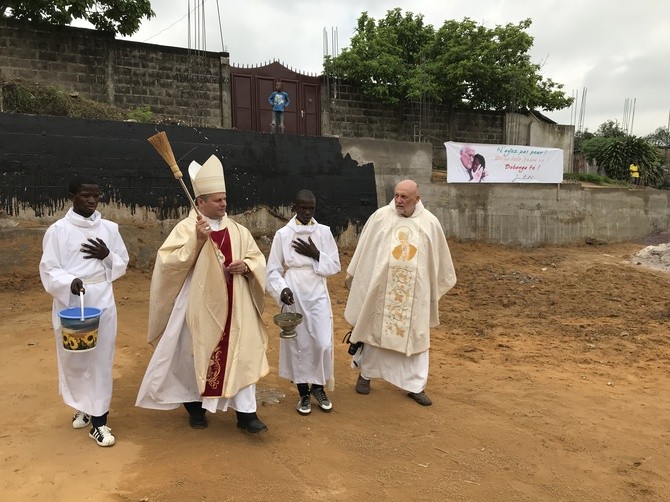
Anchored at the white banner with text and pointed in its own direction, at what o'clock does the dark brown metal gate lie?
The dark brown metal gate is roughly at 3 o'clock from the white banner with text.

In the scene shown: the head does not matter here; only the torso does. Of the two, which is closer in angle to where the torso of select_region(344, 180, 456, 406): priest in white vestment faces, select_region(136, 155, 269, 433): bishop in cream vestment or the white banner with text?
the bishop in cream vestment

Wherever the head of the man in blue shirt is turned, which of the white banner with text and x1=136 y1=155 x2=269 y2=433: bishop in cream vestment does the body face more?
the bishop in cream vestment

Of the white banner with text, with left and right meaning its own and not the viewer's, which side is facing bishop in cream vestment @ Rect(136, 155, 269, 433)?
front

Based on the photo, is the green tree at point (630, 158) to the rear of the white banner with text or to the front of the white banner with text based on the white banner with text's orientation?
to the rear

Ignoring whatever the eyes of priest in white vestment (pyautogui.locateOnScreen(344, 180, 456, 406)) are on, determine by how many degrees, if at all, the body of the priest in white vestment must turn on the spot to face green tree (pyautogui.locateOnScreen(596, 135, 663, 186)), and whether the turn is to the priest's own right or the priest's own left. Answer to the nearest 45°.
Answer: approximately 135° to the priest's own left

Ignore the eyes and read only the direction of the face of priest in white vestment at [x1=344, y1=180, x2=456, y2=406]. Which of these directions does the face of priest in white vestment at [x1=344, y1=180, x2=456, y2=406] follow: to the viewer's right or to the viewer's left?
to the viewer's left

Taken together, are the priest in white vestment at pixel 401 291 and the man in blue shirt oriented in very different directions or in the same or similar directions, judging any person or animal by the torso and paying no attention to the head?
same or similar directions

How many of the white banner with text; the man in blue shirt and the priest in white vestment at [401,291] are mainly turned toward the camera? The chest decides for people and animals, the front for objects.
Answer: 3

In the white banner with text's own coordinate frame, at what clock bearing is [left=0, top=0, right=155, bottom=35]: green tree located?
The green tree is roughly at 2 o'clock from the white banner with text.

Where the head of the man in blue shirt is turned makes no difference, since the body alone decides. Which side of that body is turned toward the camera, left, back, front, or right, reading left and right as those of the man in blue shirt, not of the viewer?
front

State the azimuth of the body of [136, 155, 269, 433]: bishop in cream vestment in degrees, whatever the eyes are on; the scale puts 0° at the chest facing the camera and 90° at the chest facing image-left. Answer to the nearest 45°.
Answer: approximately 315°

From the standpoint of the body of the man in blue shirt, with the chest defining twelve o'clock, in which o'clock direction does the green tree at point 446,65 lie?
The green tree is roughly at 8 o'clock from the man in blue shirt.

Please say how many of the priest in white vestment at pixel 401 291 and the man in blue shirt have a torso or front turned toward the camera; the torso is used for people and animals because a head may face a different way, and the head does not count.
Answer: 2

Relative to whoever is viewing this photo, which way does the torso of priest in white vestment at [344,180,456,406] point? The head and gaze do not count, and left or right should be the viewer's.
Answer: facing the viewer

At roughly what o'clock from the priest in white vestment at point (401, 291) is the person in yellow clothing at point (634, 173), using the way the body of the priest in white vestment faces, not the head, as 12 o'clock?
The person in yellow clothing is roughly at 7 o'clock from the priest in white vestment.

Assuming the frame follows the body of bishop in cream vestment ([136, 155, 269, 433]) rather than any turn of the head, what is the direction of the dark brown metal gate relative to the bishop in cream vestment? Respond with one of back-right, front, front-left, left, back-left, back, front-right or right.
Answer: back-left

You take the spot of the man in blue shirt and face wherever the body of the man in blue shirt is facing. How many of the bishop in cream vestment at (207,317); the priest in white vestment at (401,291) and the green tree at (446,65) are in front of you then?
2

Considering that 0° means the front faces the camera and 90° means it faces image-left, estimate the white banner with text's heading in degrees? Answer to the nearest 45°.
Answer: approximately 0°

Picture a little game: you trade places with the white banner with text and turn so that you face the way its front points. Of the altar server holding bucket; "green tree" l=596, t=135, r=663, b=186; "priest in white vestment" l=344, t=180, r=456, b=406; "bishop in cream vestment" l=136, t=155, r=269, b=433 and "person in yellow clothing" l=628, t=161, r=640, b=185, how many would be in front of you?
3
